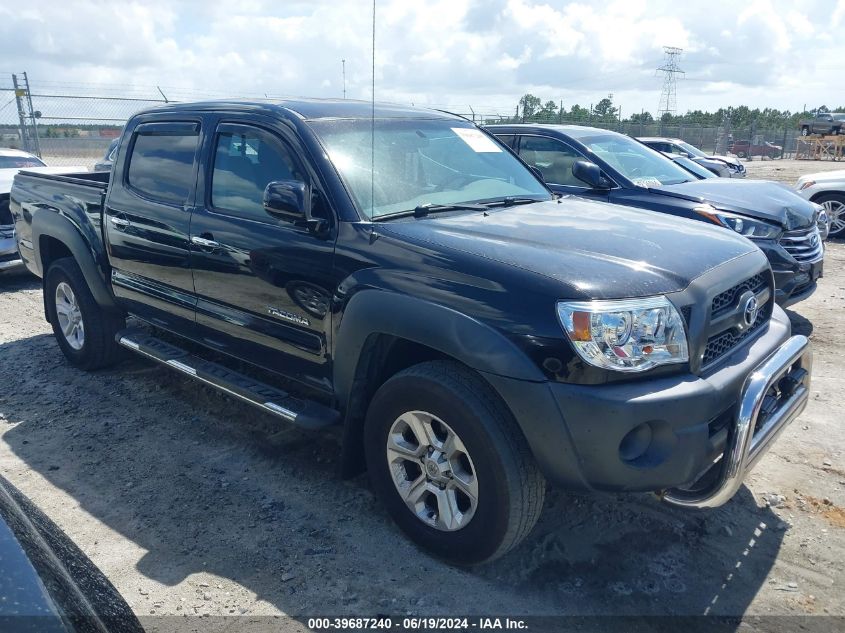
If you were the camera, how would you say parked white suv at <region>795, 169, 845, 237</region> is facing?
facing the viewer and to the left of the viewer

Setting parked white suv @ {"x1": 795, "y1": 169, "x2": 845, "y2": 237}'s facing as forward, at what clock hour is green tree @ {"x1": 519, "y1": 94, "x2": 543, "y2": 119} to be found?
The green tree is roughly at 3 o'clock from the parked white suv.

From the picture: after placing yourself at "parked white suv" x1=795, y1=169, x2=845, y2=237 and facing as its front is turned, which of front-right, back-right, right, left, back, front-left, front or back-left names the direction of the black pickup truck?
front-left

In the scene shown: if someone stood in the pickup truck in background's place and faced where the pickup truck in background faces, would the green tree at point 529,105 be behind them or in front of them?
in front

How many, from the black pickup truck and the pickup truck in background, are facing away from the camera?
0

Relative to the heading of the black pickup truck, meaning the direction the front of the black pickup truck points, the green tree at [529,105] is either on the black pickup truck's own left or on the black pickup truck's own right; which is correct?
on the black pickup truck's own left

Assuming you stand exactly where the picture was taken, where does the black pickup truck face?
facing the viewer and to the right of the viewer

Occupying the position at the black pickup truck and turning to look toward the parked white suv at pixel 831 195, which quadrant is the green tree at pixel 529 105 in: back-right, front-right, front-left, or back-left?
front-left

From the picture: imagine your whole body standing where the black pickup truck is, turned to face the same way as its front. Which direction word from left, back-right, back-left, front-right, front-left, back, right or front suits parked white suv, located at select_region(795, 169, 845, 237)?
left

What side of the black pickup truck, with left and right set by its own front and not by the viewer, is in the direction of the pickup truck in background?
left
